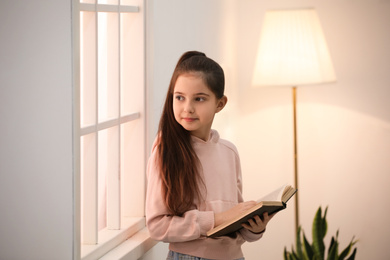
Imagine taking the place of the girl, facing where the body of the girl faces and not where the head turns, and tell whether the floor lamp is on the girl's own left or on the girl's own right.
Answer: on the girl's own left

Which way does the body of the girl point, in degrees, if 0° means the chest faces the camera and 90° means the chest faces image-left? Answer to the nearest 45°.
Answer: approximately 315°
